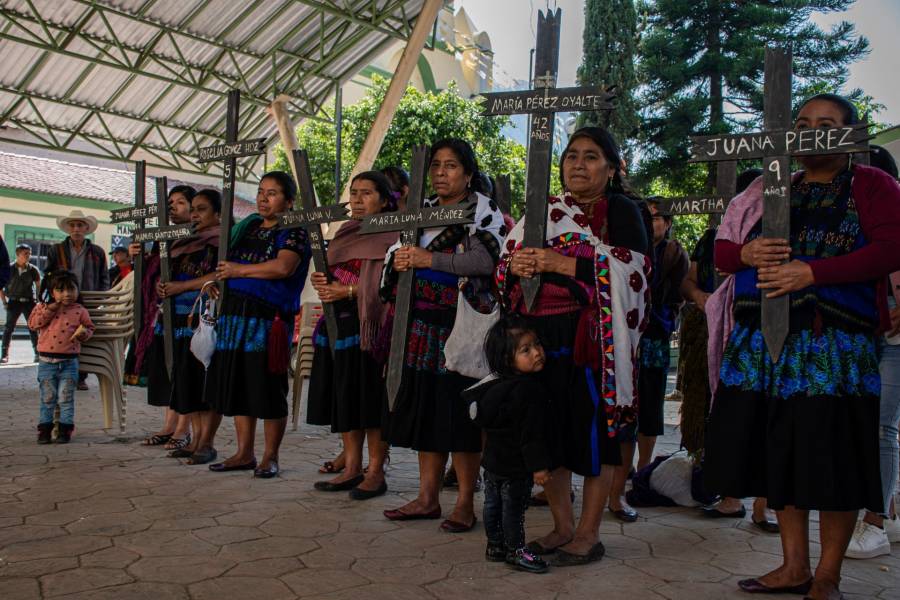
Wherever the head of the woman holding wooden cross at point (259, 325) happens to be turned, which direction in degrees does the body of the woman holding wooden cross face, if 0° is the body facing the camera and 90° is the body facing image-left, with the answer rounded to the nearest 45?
approximately 45°

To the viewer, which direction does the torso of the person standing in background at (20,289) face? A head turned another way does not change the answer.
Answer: toward the camera

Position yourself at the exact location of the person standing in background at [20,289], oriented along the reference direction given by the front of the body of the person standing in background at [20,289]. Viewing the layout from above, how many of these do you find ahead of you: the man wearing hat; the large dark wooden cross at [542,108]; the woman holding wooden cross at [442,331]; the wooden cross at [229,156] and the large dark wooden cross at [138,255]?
5

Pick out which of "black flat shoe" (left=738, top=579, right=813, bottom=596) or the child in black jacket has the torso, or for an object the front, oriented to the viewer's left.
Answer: the black flat shoe

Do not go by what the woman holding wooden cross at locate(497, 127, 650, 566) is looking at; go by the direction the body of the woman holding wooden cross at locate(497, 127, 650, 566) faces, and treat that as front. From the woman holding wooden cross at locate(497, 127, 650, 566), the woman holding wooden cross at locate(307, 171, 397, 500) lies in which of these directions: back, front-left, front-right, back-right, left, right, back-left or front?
right

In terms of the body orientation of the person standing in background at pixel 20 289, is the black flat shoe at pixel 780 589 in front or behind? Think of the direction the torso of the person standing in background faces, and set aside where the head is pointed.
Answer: in front

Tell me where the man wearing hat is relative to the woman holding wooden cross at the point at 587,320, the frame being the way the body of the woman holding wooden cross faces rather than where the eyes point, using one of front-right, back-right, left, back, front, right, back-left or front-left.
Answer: right

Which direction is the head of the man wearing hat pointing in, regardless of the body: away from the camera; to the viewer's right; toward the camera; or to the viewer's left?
toward the camera

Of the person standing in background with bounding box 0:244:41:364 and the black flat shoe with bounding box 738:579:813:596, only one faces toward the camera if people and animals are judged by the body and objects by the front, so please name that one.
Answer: the person standing in background

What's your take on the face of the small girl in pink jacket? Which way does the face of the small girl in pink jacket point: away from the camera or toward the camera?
toward the camera

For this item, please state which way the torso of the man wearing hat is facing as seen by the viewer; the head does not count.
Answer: toward the camera

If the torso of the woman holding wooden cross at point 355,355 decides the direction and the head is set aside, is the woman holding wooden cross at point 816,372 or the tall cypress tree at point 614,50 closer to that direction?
the woman holding wooden cross

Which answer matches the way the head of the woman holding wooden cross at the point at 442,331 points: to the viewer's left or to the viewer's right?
to the viewer's left
